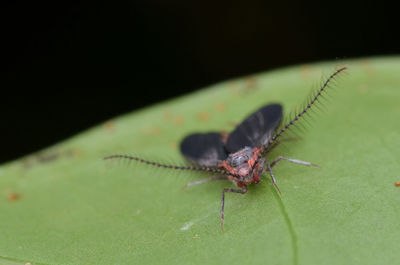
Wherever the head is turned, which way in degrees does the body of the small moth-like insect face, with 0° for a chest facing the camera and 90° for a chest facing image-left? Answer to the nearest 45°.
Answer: approximately 0°
